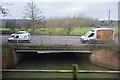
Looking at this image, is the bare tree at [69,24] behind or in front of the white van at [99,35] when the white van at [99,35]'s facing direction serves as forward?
in front

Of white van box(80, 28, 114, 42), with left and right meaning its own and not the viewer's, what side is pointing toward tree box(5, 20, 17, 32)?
front

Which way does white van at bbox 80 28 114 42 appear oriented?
to the viewer's left

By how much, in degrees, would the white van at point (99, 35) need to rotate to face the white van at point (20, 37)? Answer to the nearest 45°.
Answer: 0° — it already faces it
